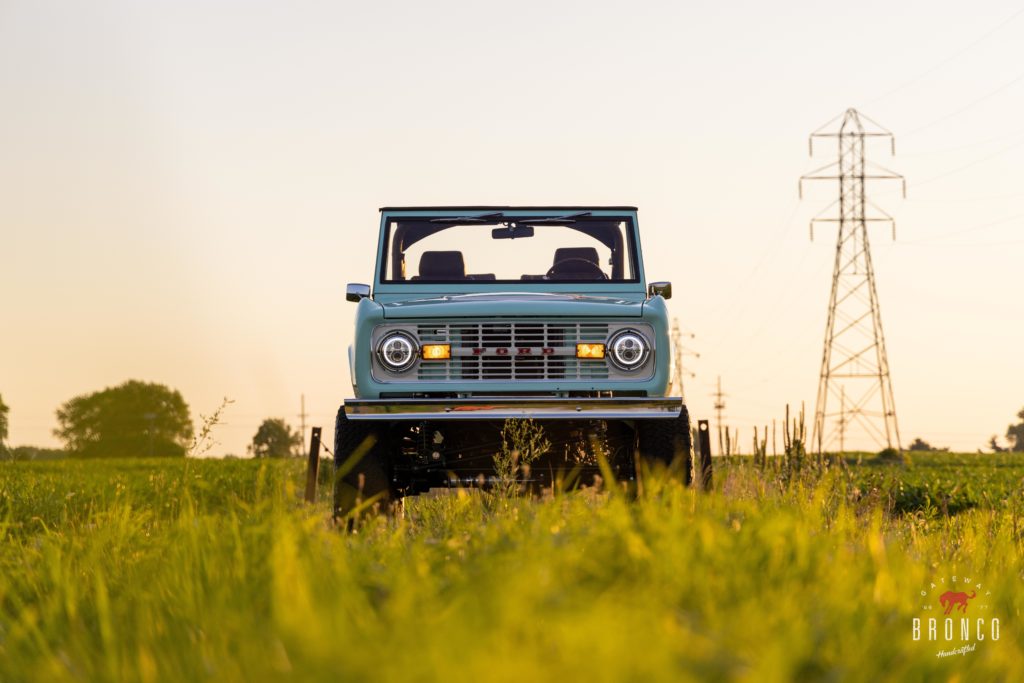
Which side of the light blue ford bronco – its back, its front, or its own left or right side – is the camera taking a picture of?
front
